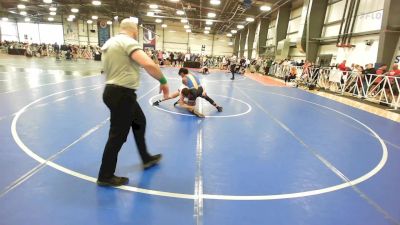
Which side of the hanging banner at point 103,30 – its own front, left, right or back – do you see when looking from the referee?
front

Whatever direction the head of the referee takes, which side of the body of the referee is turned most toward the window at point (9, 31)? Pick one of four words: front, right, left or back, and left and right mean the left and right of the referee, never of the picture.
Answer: left

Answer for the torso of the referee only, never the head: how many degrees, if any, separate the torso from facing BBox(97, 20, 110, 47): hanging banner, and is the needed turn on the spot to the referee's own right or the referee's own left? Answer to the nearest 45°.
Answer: approximately 45° to the referee's own left

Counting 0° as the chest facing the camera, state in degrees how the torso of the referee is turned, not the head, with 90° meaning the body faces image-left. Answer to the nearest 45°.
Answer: approximately 225°

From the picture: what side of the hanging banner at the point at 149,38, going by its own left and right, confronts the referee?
front

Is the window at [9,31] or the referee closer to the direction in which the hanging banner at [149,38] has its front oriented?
the referee

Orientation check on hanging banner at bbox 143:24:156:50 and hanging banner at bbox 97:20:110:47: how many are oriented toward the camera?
2

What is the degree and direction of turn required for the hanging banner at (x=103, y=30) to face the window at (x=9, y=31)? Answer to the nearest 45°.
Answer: approximately 135° to its right

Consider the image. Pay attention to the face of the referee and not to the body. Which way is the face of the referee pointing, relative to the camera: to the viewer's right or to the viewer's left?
to the viewer's right

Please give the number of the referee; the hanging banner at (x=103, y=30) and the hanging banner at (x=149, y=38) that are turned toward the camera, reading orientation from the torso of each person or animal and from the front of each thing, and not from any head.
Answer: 2
